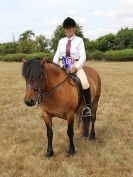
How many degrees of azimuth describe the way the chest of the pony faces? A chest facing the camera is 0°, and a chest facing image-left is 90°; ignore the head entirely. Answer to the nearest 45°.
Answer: approximately 45°
